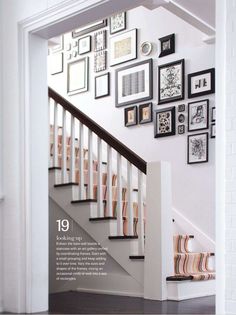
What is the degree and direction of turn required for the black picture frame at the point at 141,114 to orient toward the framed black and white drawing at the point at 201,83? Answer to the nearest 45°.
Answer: approximately 90° to its left

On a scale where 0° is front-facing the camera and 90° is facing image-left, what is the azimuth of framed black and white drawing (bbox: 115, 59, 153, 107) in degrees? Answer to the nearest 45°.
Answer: approximately 45°

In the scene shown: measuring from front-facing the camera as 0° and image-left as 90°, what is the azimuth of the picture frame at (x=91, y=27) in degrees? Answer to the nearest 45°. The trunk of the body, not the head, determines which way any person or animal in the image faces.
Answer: approximately 45°

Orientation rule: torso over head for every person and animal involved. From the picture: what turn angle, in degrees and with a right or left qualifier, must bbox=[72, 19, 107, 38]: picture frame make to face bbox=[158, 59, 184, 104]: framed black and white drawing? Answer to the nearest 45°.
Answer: approximately 90° to its left

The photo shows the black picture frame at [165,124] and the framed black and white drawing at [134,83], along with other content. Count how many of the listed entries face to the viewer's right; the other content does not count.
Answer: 0

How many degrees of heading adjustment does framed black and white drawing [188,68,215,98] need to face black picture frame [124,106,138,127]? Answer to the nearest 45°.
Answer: approximately 90° to its right
